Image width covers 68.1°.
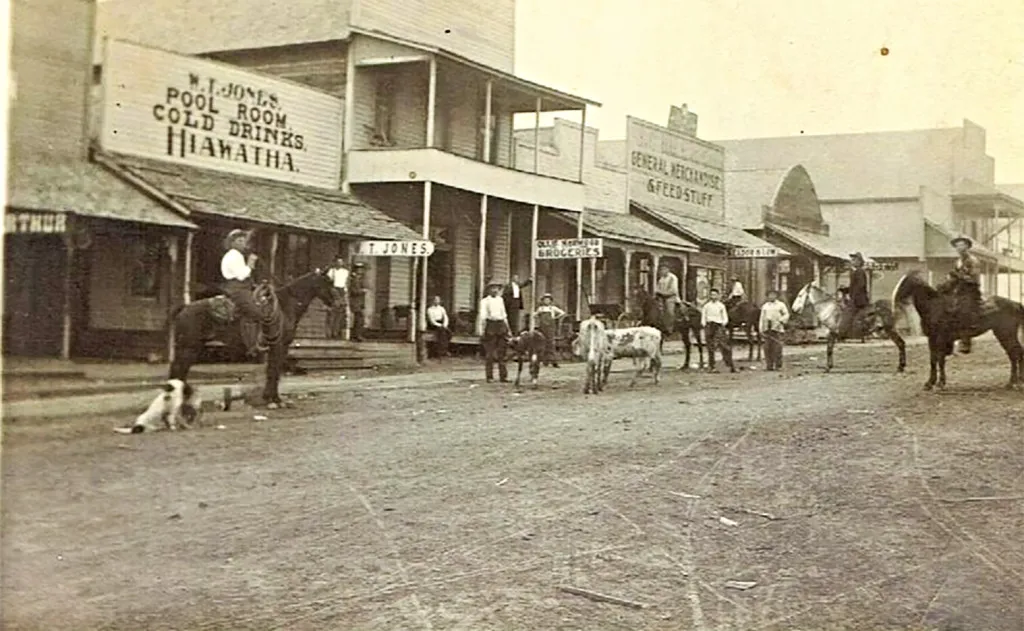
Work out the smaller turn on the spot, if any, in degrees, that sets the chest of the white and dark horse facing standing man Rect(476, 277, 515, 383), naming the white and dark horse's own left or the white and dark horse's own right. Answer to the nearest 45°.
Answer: approximately 45° to the white and dark horse's own left

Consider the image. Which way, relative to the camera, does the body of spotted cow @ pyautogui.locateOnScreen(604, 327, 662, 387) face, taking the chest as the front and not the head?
to the viewer's left

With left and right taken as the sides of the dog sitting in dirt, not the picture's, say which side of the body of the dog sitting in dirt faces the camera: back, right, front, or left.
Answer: right

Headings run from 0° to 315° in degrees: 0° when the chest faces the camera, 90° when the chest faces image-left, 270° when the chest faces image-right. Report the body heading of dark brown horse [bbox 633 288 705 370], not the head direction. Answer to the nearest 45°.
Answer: approximately 90°

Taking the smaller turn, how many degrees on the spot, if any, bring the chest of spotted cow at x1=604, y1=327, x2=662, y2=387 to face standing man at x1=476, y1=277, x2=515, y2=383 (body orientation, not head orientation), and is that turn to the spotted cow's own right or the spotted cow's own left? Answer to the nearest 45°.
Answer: approximately 45° to the spotted cow's own left
